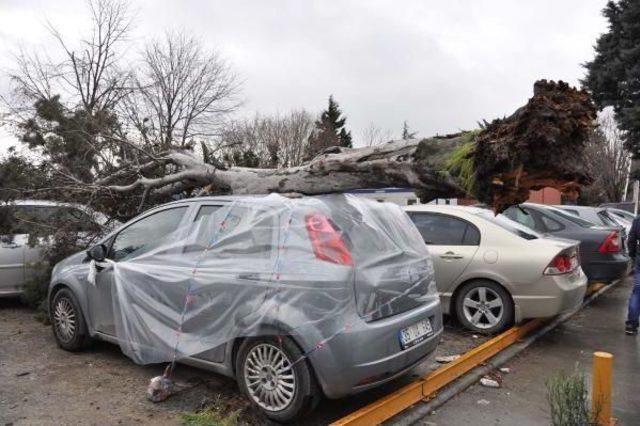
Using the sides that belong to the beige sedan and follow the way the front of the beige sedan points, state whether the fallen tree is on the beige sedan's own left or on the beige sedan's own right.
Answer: on the beige sedan's own left

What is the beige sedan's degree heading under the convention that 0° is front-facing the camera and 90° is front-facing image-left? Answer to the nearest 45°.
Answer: approximately 90°

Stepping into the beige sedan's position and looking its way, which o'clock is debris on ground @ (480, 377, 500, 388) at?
The debris on ground is roughly at 9 o'clock from the beige sedan.

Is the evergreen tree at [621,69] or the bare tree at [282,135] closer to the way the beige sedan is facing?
the bare tree

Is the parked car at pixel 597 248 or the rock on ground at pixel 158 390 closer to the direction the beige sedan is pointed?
the rock on ground

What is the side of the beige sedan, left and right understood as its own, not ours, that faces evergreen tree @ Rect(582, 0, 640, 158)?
right

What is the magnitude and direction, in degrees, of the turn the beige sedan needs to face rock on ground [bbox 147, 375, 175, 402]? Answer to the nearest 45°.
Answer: approximately 45° to its left

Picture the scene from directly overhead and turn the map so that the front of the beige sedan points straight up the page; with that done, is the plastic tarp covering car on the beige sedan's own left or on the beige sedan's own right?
on the beige sedan's own left

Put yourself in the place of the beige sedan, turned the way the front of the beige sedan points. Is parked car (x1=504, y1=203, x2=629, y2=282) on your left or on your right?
on your right

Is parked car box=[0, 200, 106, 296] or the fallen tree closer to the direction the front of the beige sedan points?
the parked car

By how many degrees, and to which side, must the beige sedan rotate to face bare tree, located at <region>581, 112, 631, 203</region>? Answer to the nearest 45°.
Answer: approximately 90° to its right
